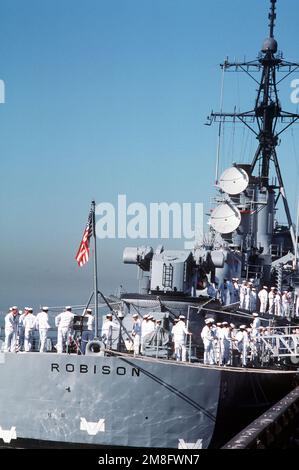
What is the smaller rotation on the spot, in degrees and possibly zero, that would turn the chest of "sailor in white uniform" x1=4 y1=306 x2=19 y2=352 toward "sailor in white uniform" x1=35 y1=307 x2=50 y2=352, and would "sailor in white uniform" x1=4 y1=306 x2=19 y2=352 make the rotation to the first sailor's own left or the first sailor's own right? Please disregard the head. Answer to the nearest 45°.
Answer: approximately 45° to the first sailor's own left

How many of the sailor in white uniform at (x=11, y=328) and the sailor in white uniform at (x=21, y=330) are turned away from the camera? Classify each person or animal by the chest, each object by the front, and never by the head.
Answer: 0

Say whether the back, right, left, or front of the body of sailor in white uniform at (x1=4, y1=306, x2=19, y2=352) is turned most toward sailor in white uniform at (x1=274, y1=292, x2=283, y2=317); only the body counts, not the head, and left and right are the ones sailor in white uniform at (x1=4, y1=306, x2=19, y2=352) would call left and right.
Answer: left

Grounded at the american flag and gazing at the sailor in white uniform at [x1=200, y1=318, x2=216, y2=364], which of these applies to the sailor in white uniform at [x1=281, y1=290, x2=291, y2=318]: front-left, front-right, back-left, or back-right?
front-left

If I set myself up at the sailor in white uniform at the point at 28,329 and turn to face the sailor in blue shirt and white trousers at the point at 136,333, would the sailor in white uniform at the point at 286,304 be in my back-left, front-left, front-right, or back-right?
front-left

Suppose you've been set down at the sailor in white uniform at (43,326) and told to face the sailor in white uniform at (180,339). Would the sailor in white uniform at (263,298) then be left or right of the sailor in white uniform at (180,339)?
left
